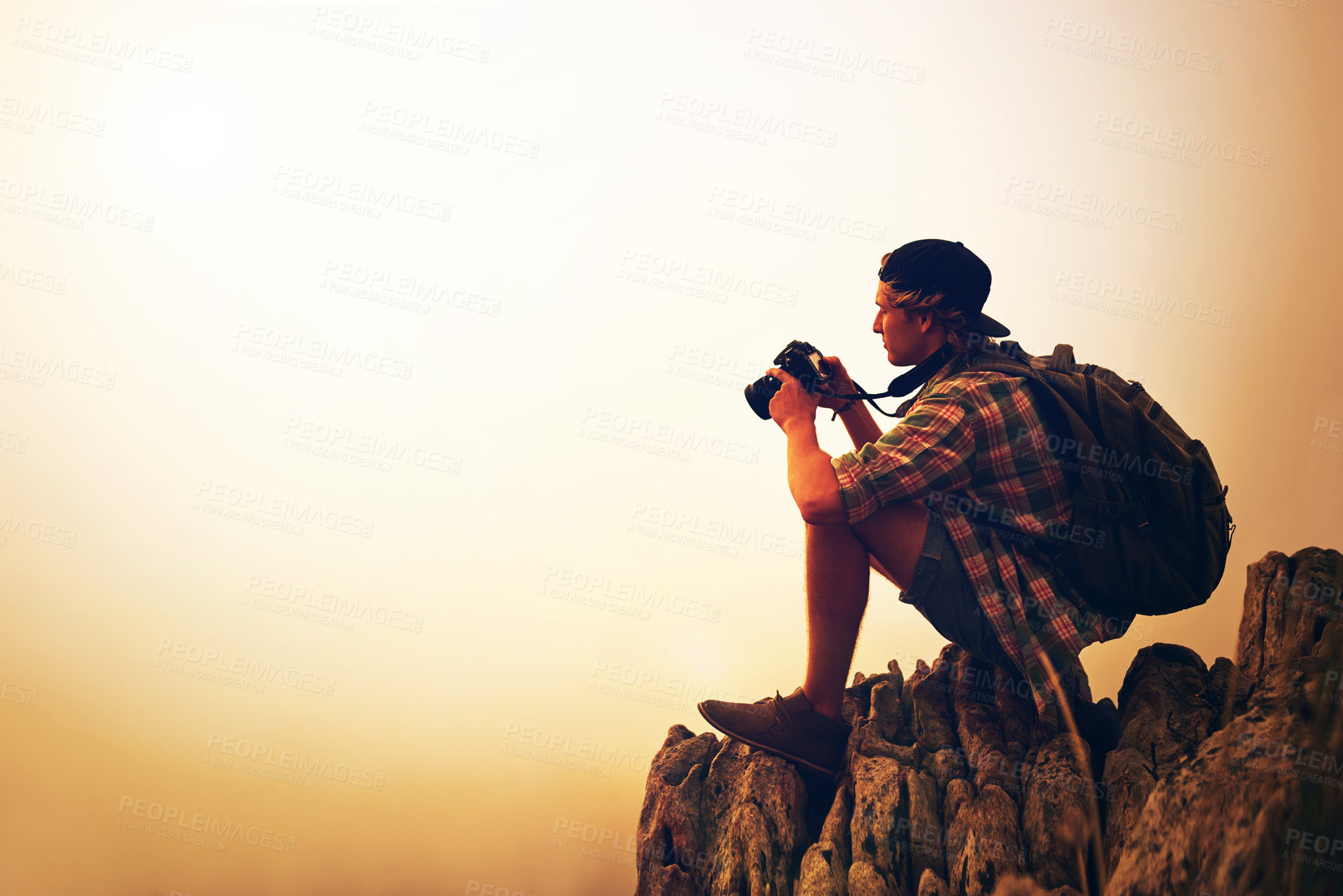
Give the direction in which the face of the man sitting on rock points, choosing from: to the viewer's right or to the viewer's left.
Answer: to the viewer's left

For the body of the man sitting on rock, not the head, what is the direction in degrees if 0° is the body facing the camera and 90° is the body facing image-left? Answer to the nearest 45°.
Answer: approximately 90°
